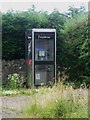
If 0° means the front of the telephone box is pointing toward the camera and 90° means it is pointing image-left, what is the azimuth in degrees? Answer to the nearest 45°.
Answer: approximately 0°
